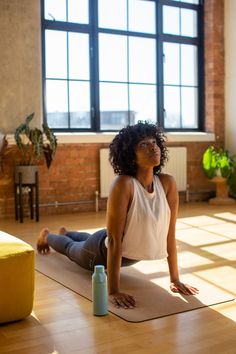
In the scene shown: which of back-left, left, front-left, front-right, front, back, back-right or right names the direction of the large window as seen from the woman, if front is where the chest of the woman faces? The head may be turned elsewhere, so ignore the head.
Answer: back-left

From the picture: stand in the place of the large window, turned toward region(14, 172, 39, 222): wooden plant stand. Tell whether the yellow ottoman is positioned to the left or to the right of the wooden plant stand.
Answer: left

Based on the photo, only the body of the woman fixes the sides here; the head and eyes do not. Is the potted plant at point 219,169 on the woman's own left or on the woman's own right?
on the woman's own left

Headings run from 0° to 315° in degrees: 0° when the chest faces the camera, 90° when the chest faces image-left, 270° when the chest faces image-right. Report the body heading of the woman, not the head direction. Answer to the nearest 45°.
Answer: approximately 315°

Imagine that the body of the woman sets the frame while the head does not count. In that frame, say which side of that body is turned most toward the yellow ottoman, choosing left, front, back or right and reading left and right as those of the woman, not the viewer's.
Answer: right
